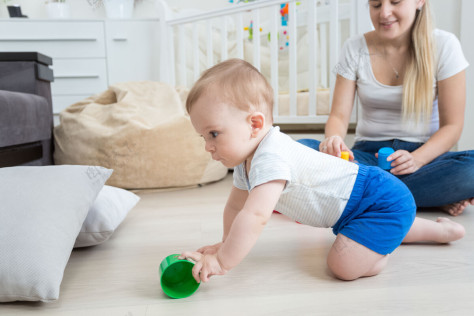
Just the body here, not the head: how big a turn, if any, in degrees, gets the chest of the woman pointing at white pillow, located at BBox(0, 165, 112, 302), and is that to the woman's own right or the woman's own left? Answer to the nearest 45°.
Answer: approximately 45° to the woman's own right

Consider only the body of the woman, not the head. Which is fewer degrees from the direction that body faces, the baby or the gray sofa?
the baby

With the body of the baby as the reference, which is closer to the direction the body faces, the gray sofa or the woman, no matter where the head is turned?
the gray sofa

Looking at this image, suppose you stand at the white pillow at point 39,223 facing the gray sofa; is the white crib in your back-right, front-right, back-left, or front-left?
front-right

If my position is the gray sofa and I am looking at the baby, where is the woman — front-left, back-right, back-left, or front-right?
front-left

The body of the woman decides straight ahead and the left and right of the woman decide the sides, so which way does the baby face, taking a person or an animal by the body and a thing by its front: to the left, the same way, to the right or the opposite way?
to the right

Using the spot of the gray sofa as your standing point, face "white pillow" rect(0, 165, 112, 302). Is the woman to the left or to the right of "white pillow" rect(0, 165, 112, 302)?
left

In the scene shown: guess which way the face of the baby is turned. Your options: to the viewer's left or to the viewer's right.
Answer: to the viewer's left

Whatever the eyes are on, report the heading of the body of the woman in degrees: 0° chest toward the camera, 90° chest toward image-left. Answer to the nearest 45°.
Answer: approximately 0°

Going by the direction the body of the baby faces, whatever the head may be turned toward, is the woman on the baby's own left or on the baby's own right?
on the baby's own right

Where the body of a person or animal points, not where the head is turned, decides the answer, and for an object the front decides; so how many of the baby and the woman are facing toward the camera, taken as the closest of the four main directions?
1

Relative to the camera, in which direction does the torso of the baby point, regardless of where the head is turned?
to the viewer's left

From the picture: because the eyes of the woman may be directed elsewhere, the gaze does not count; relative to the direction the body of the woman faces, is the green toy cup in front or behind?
in front
